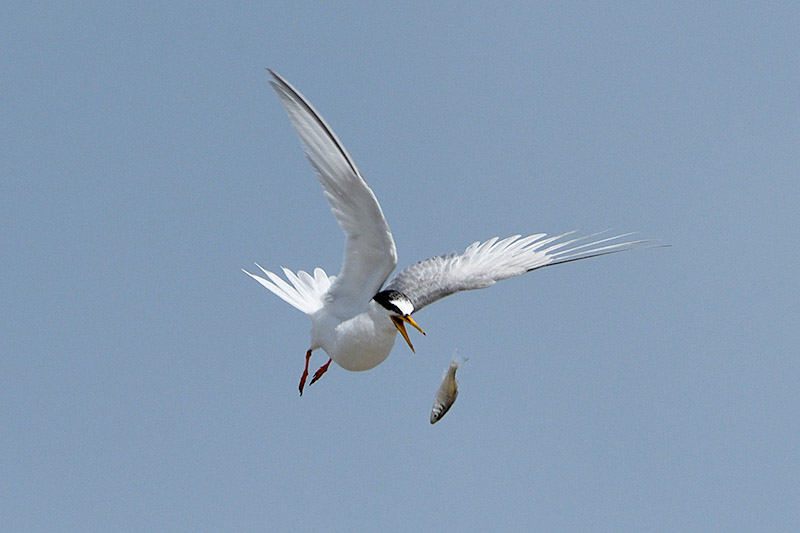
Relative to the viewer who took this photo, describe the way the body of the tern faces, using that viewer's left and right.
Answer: facing the viewer and to the right of the viewer
